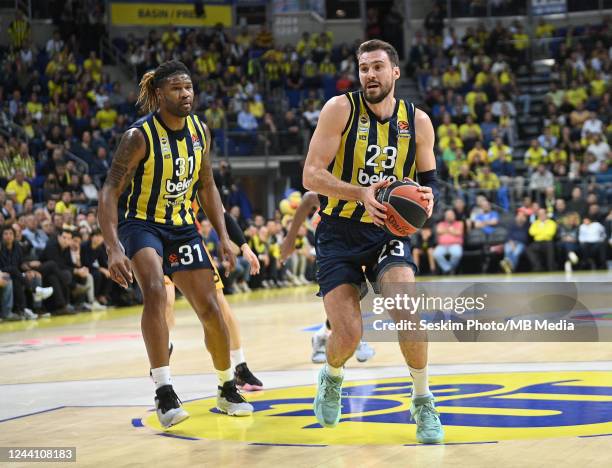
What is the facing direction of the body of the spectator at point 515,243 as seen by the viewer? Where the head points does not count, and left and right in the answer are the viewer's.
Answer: facing the viewer and to the left of the viewer

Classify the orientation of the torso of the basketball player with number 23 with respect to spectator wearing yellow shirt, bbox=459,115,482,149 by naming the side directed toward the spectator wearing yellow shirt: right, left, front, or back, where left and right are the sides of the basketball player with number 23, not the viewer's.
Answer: back

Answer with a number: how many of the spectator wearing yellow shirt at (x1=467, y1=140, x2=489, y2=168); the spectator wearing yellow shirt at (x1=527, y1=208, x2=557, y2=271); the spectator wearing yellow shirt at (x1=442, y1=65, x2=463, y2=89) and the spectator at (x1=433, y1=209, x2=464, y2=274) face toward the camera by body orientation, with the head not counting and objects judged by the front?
4

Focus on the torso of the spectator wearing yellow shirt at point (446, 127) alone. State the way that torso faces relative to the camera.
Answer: toward the camera

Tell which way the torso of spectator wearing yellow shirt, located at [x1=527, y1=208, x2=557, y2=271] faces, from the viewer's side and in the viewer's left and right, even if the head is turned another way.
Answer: facing the viewer

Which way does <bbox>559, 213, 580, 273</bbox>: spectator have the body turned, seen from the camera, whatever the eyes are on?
toward the camera

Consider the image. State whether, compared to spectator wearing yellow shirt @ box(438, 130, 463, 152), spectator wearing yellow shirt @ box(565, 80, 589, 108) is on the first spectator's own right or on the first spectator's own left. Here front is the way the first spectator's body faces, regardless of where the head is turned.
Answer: on the first spectator's own left

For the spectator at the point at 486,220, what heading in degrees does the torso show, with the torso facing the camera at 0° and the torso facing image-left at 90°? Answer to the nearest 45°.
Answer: approximately 0°

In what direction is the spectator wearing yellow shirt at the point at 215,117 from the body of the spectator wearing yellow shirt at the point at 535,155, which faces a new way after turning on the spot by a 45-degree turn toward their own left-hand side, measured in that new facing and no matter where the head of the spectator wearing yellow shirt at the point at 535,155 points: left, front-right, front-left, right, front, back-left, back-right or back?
back-right

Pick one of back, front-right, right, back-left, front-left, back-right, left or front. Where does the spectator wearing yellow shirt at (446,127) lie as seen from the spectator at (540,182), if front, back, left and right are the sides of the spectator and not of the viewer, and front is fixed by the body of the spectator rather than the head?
back-right

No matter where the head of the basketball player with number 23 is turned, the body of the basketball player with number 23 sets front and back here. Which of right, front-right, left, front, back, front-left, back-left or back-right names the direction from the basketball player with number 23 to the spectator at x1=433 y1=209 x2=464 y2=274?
back

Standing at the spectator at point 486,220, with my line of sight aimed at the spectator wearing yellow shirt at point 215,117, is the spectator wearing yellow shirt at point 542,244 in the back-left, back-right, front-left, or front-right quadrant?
back-right

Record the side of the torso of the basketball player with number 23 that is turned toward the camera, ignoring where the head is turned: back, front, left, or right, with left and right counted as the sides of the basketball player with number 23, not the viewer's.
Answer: front
